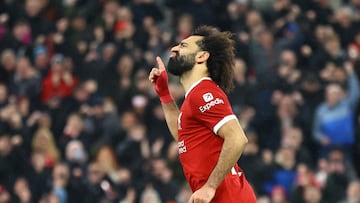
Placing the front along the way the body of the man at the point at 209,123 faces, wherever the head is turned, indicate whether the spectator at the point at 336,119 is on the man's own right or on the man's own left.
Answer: on the man's own right

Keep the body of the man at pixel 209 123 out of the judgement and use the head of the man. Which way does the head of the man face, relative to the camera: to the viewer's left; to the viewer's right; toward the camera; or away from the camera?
to the viewer's left

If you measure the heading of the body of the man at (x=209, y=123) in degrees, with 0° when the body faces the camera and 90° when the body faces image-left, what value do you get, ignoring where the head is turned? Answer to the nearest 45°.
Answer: approximately 90°

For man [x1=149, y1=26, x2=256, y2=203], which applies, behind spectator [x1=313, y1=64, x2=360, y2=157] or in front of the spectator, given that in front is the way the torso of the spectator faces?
in front

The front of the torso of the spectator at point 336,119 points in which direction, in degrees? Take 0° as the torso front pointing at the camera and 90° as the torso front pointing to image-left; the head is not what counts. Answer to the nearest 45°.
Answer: approximately 0°

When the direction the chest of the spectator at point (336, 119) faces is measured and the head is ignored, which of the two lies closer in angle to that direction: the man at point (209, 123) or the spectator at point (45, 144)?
the man

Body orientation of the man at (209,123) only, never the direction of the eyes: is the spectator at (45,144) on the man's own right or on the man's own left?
on the man's own right

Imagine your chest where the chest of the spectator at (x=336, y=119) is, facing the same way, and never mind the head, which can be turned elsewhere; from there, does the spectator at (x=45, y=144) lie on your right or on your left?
on your right
